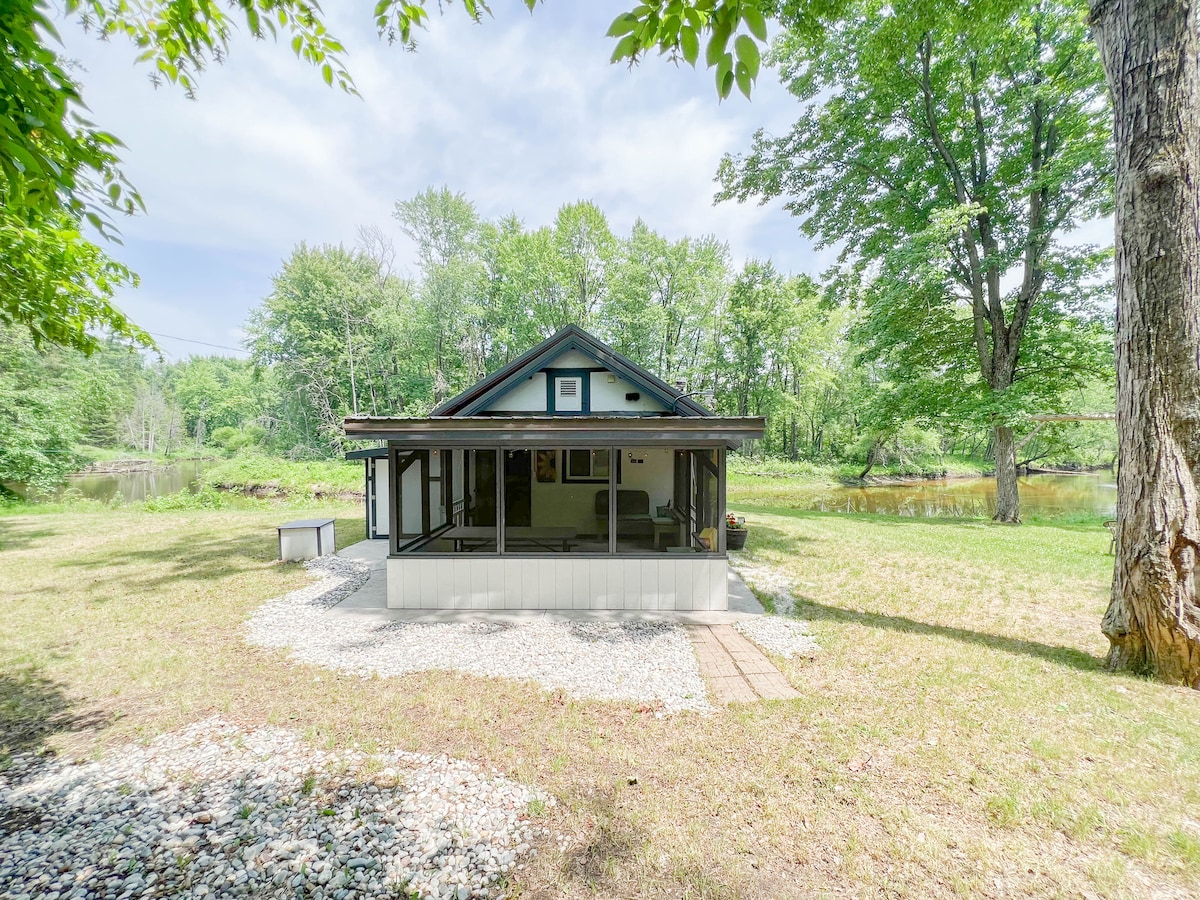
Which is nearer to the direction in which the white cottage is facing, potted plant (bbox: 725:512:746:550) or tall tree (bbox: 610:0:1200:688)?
the tall tree

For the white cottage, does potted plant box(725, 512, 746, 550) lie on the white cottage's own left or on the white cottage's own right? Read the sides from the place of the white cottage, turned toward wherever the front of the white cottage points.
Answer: on the white cottage's own left

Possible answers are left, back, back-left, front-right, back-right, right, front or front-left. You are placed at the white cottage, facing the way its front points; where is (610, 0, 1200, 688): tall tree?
front-left

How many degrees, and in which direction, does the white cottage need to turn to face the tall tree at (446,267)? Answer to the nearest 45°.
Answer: approximately 180°

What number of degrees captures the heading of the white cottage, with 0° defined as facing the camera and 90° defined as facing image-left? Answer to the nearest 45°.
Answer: approximately 0°
